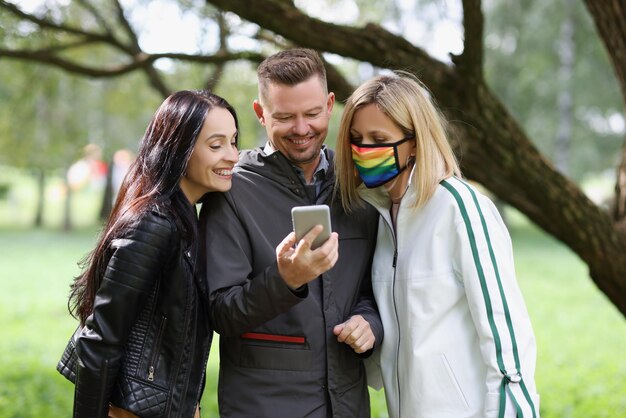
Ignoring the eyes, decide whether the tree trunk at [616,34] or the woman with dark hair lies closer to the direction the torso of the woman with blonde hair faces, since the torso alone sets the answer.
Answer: the woman with dark hair

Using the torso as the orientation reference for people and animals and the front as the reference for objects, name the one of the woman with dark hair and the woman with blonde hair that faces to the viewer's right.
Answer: the woman with dark hair

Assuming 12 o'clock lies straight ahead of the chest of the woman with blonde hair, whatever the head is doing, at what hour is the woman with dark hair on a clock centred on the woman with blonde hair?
The woman with dark hair is roughly at 1 o'clock from the woman with blonde hair.

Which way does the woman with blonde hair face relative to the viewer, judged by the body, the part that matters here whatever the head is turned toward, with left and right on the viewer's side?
facing the viewer and to the left of the viewer

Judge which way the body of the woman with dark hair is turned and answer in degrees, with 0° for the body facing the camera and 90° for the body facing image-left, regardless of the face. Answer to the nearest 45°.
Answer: approximately 270°

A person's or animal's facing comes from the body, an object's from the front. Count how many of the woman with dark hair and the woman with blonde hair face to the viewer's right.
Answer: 1

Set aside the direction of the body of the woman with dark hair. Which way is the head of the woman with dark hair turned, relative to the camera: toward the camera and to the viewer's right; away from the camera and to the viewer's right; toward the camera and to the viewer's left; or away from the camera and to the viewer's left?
toward the camera and to the viewer's right

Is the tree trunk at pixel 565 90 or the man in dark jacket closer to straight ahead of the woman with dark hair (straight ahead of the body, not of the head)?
the man in dark jacket

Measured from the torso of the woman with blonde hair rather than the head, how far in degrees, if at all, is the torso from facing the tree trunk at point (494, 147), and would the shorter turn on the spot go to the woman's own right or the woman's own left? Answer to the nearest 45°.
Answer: approximately 135° to the woman's own right

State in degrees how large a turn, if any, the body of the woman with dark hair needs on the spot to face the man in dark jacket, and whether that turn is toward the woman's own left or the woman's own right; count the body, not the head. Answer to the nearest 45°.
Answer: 0° — they already face them

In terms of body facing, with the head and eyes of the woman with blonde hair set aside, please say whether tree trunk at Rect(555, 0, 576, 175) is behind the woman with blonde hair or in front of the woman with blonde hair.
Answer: behind

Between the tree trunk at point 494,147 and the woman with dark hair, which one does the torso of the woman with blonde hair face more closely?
the woman with dark hair

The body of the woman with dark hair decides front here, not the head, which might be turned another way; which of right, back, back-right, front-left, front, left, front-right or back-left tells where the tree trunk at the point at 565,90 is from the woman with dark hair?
front-left
